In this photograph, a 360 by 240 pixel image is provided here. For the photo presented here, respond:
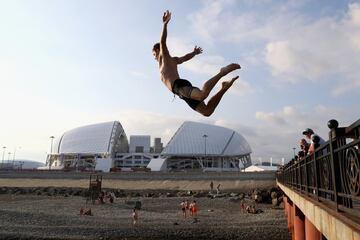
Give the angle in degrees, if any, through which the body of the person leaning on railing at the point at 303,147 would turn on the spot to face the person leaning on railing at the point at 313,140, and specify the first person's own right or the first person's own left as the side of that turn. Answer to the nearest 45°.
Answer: approximately 90° to the first person's own left

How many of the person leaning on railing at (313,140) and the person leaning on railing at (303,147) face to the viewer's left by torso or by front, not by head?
2

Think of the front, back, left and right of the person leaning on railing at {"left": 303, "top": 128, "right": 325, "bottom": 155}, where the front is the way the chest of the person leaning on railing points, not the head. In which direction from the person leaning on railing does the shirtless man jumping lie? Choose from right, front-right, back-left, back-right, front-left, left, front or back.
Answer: front-left

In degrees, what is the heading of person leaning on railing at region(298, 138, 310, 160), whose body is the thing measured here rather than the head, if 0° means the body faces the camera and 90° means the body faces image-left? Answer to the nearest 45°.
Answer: approximately 90°

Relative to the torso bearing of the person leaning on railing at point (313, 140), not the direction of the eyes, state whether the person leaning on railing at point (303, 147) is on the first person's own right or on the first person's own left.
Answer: on the first person's own right

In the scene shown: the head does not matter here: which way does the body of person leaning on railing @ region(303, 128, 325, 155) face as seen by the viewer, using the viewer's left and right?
facing to the left of the viewer

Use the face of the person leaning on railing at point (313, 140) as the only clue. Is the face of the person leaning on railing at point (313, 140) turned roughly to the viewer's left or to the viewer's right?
to the viewer's left
